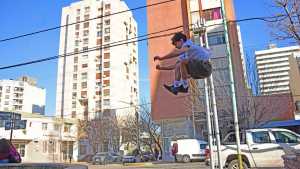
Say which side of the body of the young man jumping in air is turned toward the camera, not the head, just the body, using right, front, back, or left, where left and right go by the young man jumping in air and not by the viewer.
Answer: left

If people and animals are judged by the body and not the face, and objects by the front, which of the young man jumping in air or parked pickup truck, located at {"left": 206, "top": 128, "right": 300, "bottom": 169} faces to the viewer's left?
the young man jumping in air

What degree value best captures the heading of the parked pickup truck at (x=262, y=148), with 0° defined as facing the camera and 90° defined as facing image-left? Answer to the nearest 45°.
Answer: approximately 270°

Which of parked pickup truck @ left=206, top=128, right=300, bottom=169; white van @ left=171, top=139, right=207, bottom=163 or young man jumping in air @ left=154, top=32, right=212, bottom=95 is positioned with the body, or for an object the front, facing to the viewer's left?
the young man jumping in air

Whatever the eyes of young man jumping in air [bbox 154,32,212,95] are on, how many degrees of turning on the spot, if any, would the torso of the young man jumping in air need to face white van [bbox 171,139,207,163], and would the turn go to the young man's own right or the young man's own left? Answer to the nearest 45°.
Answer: approximately 90° to the young man's own right

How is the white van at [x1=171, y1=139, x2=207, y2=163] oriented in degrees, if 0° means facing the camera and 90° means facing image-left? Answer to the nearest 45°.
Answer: approximately 270°
